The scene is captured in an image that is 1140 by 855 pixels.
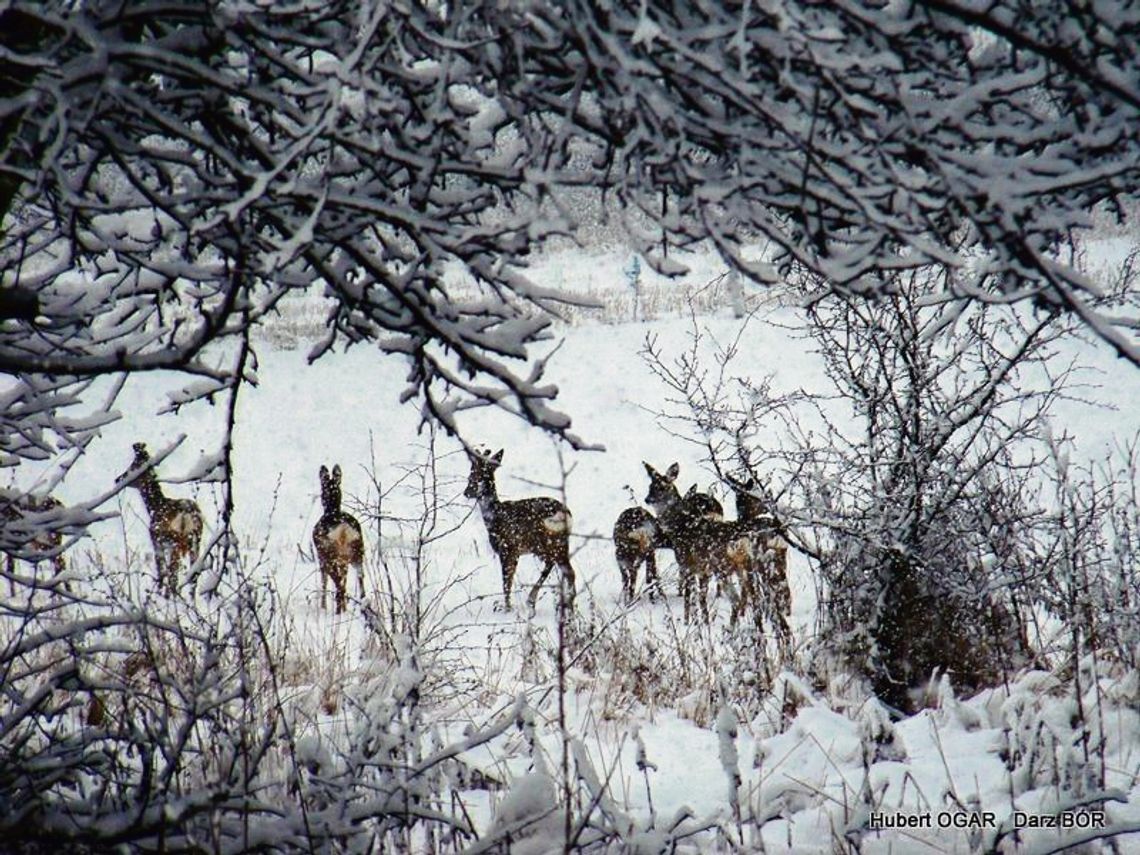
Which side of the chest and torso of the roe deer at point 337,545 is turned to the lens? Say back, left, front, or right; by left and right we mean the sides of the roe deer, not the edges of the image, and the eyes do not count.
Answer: back

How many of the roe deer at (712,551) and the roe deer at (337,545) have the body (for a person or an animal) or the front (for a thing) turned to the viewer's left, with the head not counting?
1

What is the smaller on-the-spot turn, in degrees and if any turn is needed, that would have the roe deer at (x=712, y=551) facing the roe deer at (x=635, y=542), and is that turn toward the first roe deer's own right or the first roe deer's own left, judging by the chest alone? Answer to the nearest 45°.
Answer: approximately 45° to the first roe deer's own right

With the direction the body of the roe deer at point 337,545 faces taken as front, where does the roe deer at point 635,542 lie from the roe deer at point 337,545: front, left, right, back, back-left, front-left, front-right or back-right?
right

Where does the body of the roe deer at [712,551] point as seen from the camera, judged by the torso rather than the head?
to the viewer's left
